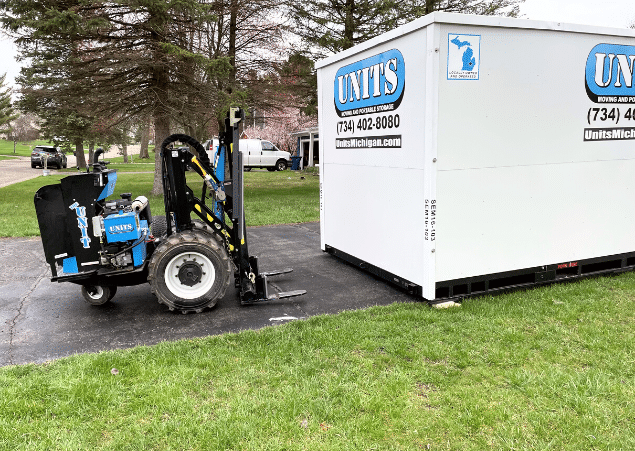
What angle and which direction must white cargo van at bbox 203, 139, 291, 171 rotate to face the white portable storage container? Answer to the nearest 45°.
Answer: approximately 90° to its right

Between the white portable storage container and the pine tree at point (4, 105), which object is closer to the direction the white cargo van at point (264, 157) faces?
the white portable storage container

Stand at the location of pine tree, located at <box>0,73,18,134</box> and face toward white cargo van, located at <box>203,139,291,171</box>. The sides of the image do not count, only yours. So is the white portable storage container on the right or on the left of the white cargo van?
right

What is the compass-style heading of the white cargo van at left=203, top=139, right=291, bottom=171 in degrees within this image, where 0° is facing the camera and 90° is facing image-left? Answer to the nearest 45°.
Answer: approximately 270°

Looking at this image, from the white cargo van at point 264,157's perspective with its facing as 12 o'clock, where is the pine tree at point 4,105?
The pine tree is roughly at 7 o'clock from the white cargo van.
